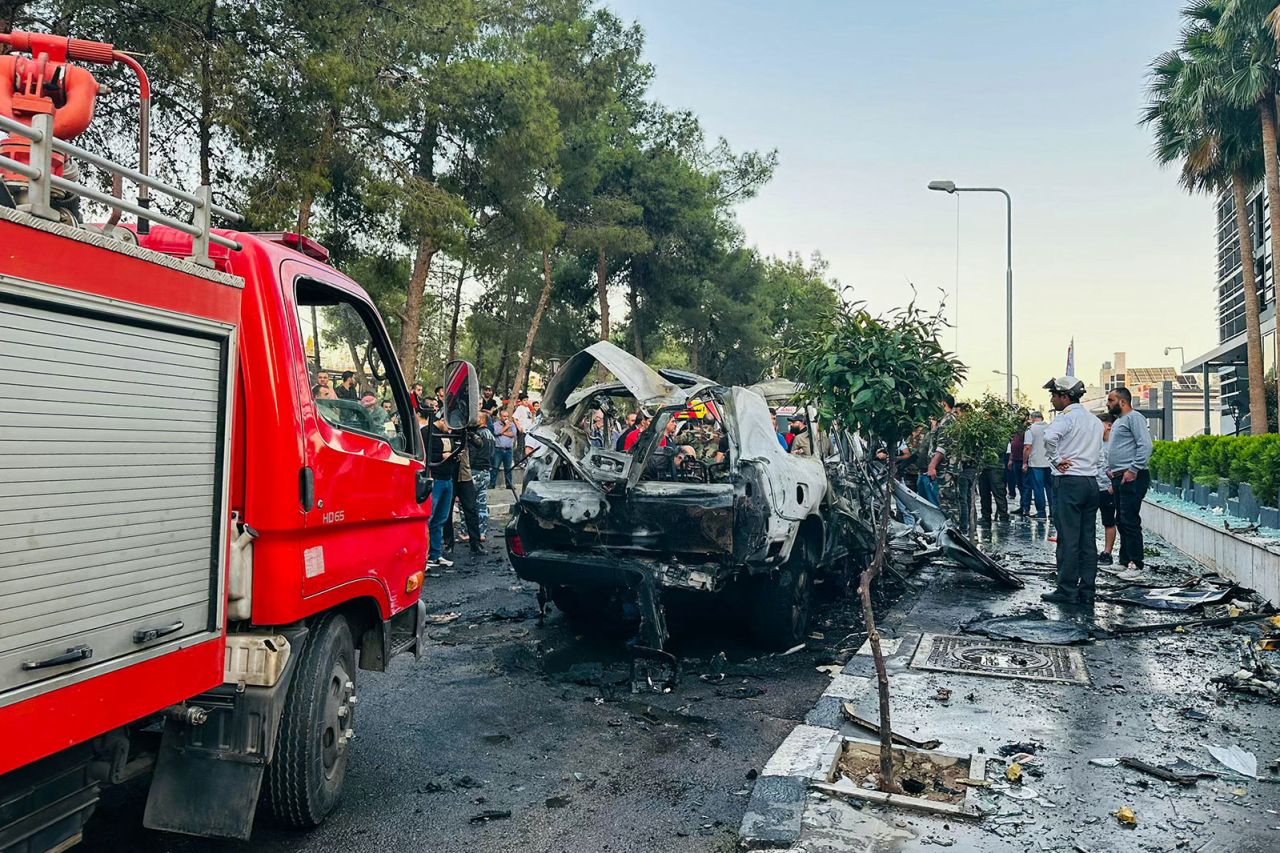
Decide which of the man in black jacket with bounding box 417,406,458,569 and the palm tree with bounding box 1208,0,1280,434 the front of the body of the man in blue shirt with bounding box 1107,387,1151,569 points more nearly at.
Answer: the man in black jacket

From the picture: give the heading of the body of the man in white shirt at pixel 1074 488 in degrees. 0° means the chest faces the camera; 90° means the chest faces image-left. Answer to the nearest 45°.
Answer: approximately 135°

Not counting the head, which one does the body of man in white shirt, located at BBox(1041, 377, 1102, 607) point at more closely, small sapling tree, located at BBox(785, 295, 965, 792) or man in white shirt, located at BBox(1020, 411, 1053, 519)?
the man in white shirt

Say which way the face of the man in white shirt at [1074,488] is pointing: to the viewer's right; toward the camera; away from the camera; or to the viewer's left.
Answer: to the viewer's left

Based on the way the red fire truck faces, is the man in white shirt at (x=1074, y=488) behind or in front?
in front

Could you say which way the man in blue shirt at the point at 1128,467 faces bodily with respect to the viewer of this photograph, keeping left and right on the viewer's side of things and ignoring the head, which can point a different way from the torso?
facing to the left of the viewer

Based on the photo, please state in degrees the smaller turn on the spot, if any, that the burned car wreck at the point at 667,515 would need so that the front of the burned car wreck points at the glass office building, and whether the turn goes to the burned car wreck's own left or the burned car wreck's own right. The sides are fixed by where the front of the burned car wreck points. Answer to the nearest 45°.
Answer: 0° — it already faces it

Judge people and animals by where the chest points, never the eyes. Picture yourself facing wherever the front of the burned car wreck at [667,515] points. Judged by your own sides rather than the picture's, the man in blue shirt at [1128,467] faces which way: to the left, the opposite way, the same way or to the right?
to the left

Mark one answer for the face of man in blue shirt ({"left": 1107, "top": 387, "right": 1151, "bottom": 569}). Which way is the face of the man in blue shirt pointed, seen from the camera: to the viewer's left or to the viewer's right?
to the viewer's left

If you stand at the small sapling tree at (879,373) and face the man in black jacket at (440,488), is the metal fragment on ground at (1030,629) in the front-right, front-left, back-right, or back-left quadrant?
front-right

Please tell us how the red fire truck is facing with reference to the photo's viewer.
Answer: facing away from the viewer and to the right of the viewer

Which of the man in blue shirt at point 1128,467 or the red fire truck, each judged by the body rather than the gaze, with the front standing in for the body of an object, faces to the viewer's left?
the man in blue shirt

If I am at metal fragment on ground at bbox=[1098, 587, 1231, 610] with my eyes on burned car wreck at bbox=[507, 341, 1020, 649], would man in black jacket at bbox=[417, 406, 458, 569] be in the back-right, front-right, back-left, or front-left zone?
front-right

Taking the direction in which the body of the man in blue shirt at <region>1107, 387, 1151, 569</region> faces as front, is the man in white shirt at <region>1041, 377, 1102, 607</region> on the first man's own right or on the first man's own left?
on the first man's own left
